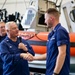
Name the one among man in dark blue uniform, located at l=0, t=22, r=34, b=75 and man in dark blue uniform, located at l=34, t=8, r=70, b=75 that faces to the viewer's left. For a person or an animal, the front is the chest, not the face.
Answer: man in dark blue uniform, located at l=34, t=8, r=70, b=75

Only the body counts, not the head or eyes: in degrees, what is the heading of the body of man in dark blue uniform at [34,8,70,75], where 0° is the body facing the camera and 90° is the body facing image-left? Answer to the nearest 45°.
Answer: approximately 90°

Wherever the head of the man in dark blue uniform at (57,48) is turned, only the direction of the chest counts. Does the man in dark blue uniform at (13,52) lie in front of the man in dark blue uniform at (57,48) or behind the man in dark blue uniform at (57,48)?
in front

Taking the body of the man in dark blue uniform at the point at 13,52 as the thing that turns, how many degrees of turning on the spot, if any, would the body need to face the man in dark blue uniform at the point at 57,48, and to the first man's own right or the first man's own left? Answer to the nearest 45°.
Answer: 0° — they already face them

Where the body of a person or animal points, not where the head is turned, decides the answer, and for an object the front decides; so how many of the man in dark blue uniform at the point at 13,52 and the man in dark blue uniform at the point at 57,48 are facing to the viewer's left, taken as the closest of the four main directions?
1
